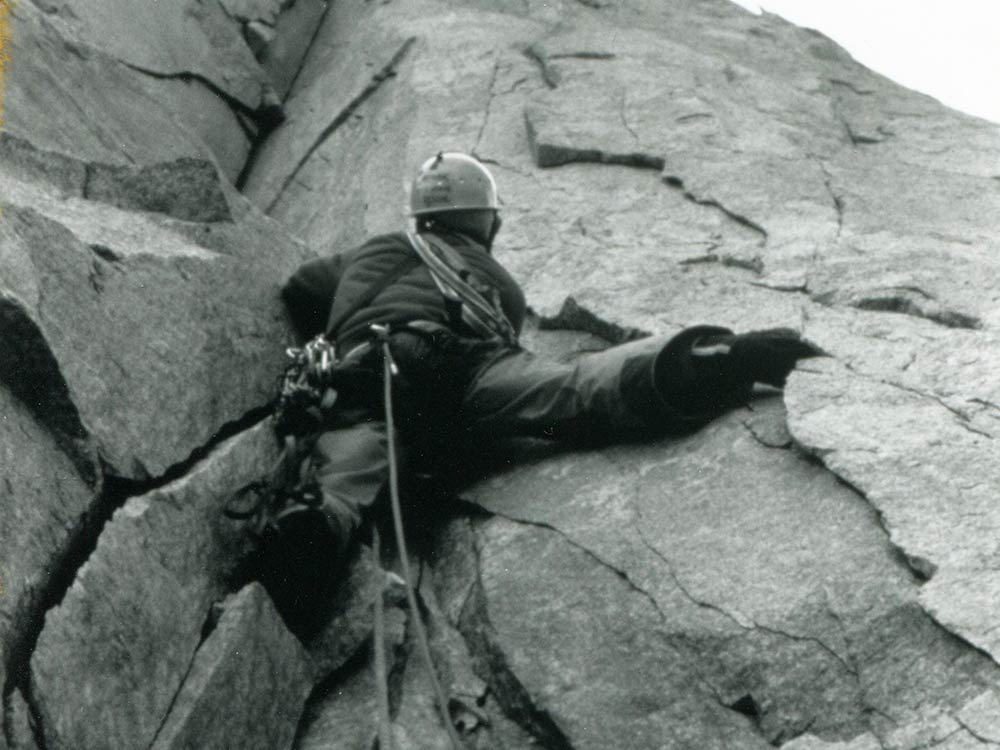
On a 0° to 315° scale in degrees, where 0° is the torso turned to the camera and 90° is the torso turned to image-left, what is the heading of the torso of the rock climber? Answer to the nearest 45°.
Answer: approximately 180°
